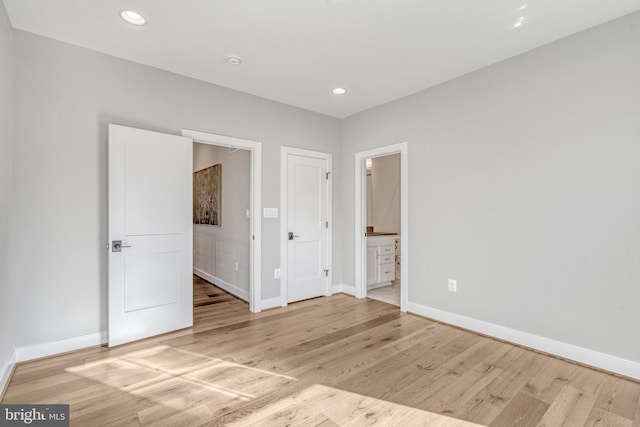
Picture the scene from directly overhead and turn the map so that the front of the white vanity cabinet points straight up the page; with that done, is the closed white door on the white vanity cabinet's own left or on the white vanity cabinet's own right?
on the white vanity cabinet's own right

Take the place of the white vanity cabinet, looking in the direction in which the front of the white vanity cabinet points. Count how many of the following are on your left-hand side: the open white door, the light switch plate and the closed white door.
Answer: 0

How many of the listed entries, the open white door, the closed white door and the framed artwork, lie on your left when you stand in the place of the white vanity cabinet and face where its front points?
0

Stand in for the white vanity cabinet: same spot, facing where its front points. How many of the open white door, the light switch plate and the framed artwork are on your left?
0

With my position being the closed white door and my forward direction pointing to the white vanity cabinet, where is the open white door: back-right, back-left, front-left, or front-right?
back-right

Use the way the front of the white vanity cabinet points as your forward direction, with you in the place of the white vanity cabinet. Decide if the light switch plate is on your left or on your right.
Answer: on your right

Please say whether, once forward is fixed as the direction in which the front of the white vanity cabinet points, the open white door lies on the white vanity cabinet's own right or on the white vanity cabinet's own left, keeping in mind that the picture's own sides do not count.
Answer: on the white vanity cabinet's own right

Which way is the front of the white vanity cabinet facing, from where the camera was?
facing the viewer and to the right of the viewer

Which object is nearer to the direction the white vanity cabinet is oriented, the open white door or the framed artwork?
the open white door
